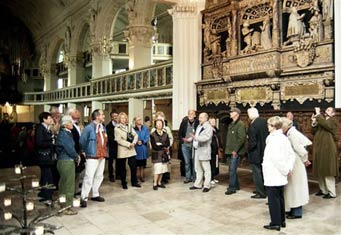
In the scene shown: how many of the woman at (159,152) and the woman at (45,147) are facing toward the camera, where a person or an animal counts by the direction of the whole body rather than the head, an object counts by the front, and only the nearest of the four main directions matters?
1

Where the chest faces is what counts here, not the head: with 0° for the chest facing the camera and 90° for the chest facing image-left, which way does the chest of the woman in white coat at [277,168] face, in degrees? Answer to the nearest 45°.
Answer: approximately 135°

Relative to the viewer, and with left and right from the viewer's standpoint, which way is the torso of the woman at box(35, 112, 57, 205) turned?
facing to the right of the viewer

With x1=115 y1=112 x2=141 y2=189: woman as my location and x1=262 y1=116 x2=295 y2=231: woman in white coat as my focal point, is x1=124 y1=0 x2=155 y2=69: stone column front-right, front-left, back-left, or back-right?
back-left

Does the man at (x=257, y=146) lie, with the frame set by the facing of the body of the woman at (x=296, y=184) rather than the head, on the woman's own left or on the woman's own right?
on the woman's own right

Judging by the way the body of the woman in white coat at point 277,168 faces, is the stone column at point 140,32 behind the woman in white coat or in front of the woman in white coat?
in front

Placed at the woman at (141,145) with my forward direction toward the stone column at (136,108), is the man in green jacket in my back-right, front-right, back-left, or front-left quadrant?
back-right

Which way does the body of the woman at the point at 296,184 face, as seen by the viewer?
to the viewer's left

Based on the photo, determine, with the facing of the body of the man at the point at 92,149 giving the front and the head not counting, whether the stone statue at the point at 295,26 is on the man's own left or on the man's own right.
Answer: on the man's own left

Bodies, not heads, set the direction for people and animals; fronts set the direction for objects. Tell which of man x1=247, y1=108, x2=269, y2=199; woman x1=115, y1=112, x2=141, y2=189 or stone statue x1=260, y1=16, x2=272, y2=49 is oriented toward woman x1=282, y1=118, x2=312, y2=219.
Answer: woman x1=115, y1=112, x2=141, y2=189

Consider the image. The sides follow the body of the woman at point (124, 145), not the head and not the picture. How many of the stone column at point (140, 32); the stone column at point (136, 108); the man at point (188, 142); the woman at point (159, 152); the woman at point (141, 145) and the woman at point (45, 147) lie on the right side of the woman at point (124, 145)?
1

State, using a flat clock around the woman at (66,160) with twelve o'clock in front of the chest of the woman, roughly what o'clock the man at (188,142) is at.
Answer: The man is roughly at 11 o'clock from the woman.

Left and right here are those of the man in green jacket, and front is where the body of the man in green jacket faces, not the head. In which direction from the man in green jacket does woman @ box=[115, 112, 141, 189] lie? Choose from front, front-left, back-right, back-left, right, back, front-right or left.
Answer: front-right
